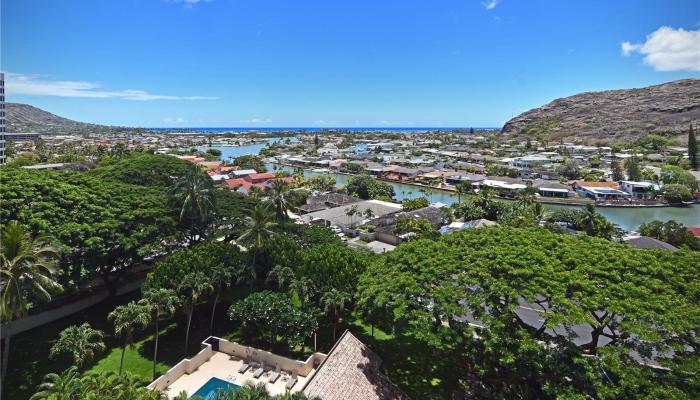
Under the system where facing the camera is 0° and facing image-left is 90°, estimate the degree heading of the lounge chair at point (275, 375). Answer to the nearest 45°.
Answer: approximately 45°

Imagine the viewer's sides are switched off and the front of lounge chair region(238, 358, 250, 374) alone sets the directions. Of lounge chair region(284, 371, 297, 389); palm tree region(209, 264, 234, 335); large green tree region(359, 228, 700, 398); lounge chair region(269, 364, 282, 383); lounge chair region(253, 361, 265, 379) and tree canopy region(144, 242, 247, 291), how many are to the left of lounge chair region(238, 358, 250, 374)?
4

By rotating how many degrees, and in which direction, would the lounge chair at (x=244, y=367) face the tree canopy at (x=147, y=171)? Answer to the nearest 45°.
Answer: approximately 135° to its right

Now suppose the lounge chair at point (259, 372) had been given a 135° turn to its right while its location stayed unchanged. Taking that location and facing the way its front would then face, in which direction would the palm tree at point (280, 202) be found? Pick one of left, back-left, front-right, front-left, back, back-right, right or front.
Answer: front

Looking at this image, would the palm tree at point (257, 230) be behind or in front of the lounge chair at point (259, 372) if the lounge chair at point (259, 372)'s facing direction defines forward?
behind

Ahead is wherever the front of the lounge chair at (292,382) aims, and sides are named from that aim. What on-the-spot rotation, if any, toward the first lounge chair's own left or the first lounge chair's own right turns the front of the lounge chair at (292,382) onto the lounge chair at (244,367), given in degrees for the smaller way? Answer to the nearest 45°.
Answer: approximately 90° to the first lounge chair's own right

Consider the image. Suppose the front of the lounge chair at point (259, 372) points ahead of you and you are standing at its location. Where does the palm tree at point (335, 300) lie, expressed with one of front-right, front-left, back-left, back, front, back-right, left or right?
back-left
